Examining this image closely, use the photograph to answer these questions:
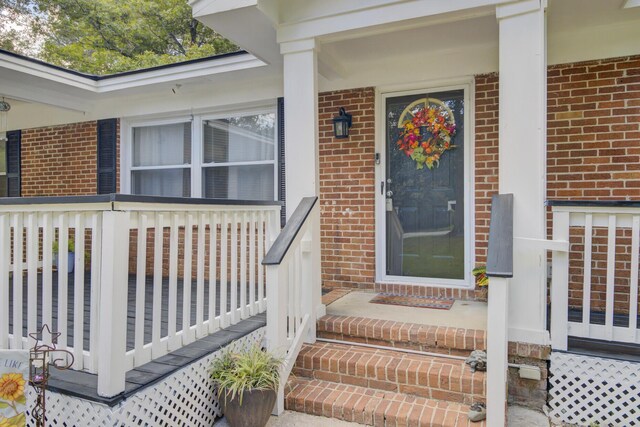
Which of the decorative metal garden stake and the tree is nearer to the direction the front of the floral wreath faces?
the decorative metal garden stake

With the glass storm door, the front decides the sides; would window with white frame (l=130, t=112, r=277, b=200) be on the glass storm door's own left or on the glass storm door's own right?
on the glass storm door's own right

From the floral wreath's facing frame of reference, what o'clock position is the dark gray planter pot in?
The dark gray planter pot is roughly at 1 o'clock from the floral wreath.

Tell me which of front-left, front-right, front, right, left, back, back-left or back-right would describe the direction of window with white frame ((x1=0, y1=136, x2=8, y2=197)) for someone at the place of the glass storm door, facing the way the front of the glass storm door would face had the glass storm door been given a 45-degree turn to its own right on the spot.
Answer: front-right

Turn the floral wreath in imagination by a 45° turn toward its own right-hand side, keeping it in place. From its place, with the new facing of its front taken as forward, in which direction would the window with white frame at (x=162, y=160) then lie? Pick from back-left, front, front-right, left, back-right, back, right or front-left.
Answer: front-right

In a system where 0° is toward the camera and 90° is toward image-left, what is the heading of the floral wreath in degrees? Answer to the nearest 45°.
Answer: approximately 0°

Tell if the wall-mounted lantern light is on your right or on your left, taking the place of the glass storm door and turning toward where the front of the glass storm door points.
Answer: on your right

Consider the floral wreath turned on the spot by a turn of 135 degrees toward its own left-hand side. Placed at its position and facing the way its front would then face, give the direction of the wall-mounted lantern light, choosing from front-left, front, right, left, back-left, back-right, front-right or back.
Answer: back-left

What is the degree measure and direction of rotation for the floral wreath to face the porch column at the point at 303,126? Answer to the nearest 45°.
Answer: approximately 45° to its right

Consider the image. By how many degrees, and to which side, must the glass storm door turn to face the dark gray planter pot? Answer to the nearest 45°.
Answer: approximately 45° to its right

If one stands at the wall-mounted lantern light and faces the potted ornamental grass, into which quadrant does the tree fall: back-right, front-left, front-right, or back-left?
back-right

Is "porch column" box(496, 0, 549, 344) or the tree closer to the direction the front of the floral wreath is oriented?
the porch column

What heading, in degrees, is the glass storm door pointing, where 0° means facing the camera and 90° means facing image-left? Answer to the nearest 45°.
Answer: approximately 0°
